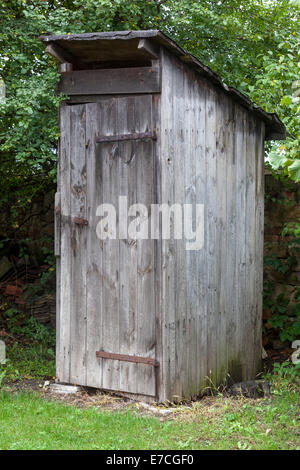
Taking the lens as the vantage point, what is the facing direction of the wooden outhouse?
facing the viewer and to the left of the viewer
